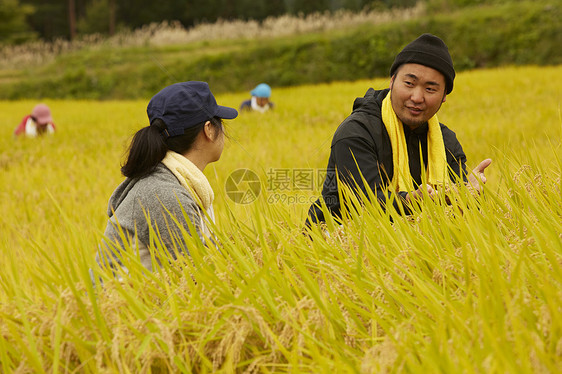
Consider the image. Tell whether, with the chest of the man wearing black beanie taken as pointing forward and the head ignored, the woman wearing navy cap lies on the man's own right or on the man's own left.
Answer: on the man's own right

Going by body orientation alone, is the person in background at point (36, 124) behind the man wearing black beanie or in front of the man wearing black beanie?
behind

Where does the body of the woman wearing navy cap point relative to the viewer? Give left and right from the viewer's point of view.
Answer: facing away from the viewer and to the right of the viewer

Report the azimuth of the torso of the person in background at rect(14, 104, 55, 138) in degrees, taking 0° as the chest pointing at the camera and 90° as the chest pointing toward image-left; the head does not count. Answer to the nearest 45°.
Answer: approximately 315°

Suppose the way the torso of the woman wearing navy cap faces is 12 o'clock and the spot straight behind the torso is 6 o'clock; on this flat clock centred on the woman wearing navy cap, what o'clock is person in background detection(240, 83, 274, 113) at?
The person in background is roughly at 11 o'clock from the woman wearing navy cap.

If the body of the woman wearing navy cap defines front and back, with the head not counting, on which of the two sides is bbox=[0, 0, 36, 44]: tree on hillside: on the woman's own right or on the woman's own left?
on the woman's own left
